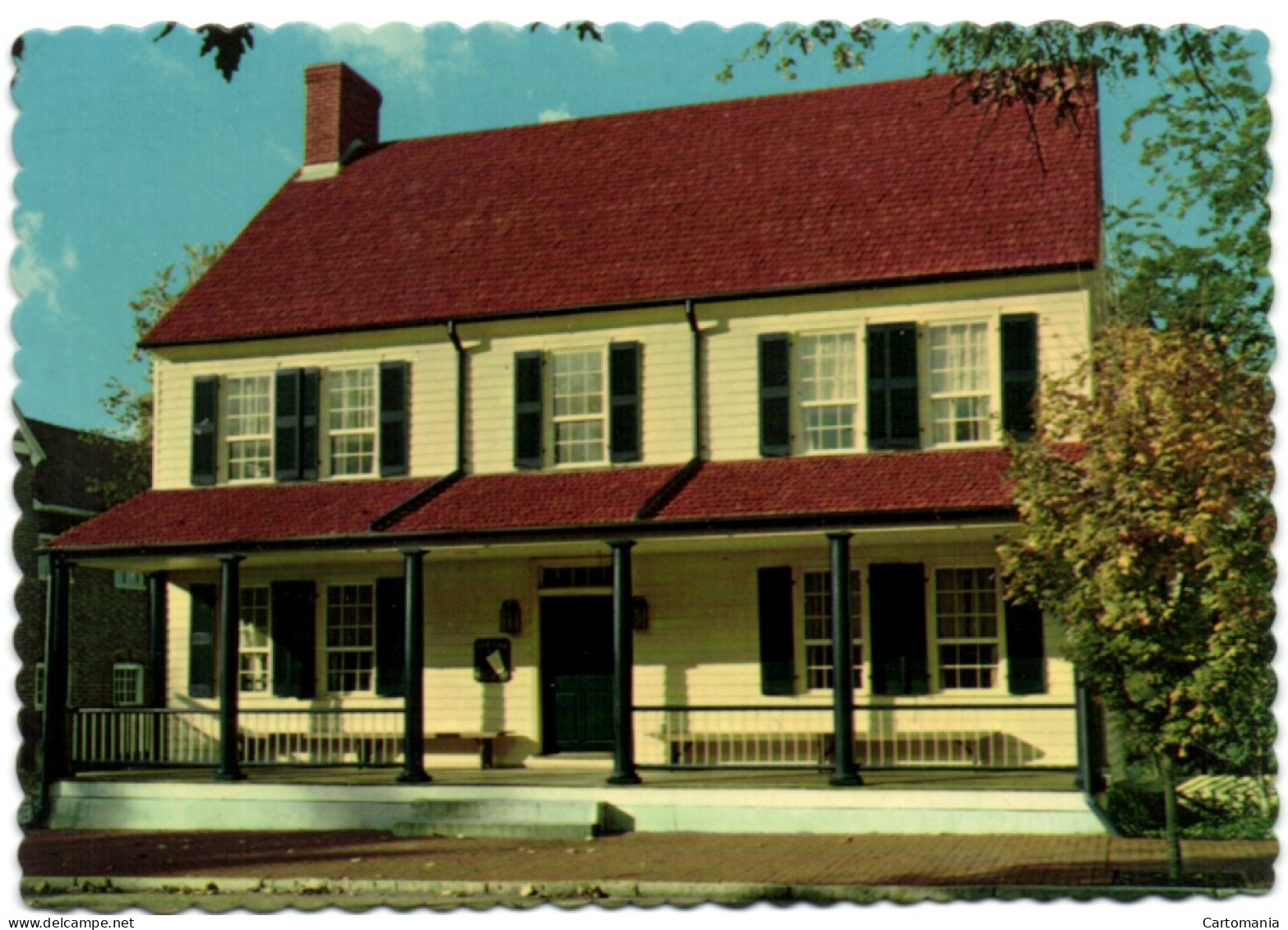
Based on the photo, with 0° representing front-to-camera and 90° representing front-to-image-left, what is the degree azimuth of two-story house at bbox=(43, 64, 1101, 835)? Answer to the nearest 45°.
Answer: approximately 0°

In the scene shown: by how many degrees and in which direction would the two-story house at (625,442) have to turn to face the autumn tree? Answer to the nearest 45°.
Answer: approximately 45° to its left

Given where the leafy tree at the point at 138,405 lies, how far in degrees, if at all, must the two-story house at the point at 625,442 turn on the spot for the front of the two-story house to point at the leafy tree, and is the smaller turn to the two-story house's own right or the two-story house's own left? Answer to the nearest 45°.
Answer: approximately 90° to the two-story house's own right

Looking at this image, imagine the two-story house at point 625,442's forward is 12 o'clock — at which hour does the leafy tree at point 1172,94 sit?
The leafy tree is roughly at 11 o'clock from the two-story house.

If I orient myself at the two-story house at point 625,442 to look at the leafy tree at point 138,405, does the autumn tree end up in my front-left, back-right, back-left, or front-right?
back-left
